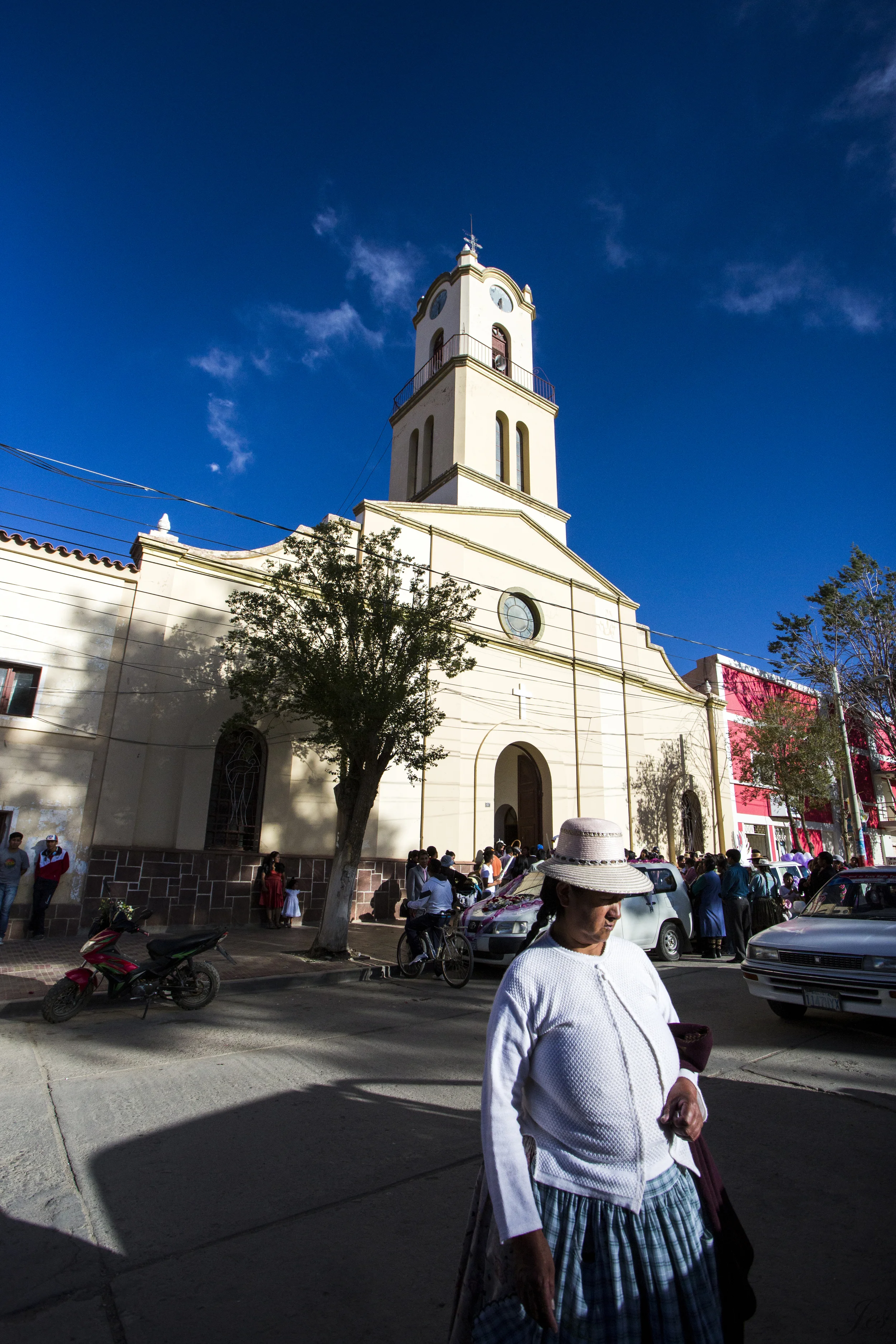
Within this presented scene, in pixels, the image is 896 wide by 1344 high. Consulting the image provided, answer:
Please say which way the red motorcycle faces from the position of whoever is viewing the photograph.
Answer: facing to the left of the viewer

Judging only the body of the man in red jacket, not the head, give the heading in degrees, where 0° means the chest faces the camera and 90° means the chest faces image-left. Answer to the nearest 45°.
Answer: approximately 0°

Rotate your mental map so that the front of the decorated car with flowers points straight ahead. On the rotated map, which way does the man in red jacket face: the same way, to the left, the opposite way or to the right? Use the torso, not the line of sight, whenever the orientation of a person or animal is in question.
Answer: to the left

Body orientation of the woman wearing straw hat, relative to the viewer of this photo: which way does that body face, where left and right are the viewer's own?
facing the viewer and to the right of the viewer

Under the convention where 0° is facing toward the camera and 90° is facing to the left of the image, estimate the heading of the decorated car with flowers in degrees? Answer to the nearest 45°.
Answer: approximately 45°

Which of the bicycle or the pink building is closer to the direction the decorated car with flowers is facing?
the bicycle

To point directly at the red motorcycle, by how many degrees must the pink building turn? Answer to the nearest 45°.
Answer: approximately 45° to its right

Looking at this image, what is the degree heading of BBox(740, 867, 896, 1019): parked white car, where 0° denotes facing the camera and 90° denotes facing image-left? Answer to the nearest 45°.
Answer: approximately 45°

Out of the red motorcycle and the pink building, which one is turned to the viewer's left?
the red motorcycle

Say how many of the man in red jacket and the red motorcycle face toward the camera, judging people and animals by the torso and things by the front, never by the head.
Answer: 1

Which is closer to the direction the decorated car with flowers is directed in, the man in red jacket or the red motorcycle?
the red motorcycle

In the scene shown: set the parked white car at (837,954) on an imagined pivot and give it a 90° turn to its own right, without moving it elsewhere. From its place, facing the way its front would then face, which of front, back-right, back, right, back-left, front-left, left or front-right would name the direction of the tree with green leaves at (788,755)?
front-right

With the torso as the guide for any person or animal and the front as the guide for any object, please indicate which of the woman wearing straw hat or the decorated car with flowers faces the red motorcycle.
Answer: the decorated car with flowers

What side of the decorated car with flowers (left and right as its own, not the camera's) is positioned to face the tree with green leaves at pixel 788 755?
back

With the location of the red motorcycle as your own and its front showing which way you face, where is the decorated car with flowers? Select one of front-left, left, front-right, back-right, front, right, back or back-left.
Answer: back
